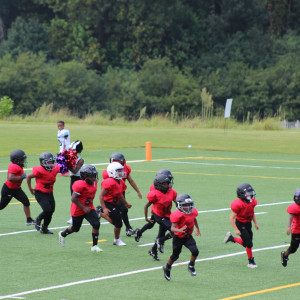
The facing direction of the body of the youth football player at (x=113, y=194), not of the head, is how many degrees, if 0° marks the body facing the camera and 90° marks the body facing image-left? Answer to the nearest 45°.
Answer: approximately 315°

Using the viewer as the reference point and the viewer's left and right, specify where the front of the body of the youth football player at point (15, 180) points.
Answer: facing to the right of the viewer
